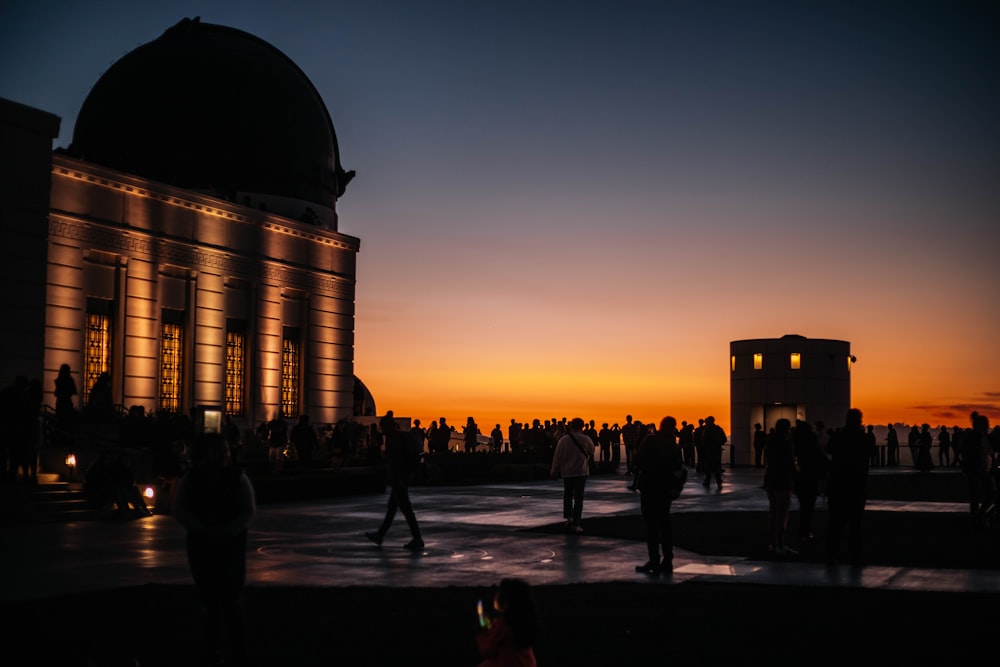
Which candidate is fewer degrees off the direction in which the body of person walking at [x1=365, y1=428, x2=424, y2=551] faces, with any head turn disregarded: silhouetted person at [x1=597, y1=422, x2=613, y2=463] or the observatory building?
the observatory building

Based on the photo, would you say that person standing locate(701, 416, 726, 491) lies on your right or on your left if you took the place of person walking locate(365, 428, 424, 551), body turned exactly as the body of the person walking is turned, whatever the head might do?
on your right

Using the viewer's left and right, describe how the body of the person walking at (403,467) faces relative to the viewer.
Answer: facing to the left of the viewer

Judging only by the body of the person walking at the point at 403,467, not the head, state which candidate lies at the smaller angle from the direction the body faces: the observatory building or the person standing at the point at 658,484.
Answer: the observatory building

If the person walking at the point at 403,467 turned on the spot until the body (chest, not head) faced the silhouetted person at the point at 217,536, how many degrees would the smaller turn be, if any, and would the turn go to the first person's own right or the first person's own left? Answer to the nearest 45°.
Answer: approximately 90° to the first person's own left

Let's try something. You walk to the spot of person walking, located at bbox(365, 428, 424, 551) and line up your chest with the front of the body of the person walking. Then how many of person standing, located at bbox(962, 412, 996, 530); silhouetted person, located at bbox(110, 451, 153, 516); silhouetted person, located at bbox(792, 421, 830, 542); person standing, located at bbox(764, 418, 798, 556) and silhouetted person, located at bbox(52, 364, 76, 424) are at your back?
3

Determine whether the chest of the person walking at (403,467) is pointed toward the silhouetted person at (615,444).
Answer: no

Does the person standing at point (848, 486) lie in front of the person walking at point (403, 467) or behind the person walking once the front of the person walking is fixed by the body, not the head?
behind

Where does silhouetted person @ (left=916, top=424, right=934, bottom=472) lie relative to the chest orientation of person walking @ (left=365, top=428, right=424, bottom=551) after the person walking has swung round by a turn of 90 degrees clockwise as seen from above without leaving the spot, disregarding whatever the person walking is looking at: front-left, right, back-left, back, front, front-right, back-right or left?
front-right

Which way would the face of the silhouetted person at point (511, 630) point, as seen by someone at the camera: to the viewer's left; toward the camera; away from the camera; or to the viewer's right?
away from the camera

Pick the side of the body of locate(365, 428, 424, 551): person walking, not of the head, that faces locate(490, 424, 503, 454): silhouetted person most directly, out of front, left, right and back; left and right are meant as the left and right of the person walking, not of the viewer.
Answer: right

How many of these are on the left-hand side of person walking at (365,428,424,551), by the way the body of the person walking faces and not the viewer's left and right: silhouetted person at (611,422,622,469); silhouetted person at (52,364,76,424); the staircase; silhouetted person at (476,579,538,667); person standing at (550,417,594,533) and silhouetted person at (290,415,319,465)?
1

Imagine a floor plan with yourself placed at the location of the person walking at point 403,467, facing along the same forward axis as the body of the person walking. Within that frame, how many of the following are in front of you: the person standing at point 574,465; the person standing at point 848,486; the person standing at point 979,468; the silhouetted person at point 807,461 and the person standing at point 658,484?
0

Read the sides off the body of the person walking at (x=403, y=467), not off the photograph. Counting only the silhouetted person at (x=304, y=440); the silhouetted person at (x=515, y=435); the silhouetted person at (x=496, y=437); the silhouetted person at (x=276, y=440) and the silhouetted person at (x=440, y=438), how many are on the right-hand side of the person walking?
5

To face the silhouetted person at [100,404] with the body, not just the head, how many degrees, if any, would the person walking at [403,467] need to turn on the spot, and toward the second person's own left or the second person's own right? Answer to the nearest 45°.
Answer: approximately 45° to the second person's own right

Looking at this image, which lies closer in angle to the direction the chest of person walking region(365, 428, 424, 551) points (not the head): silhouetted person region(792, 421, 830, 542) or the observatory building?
the observatory building

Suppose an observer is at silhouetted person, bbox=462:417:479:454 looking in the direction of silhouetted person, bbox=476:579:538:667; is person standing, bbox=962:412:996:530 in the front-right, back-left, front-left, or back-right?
front-left

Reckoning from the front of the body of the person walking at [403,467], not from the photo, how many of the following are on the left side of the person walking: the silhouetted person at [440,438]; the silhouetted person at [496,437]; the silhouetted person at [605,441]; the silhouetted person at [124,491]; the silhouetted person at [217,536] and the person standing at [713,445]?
1

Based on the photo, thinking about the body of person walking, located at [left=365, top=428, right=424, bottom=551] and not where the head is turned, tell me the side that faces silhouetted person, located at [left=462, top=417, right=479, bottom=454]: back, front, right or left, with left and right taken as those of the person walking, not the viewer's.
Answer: right
